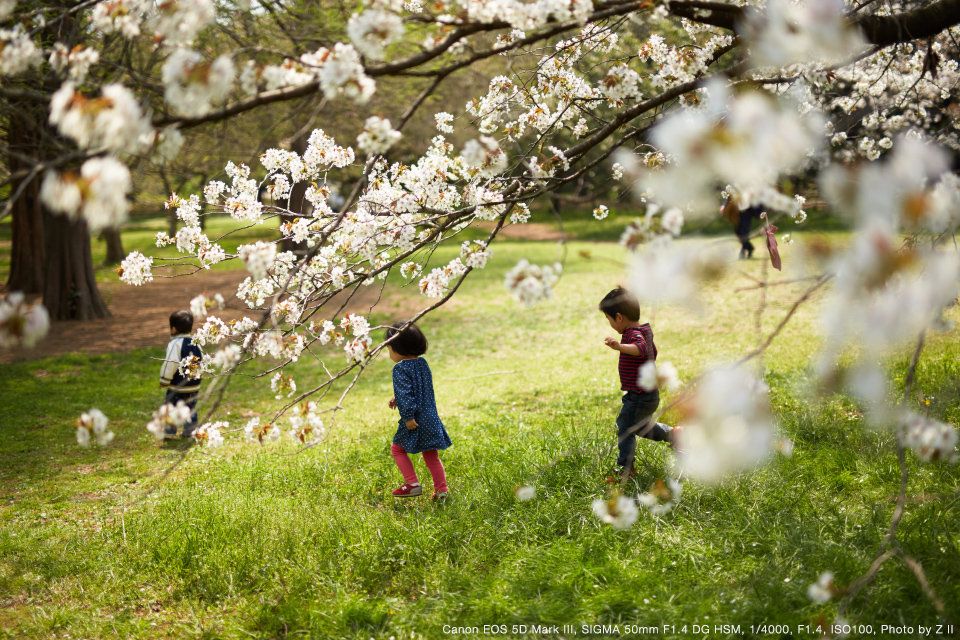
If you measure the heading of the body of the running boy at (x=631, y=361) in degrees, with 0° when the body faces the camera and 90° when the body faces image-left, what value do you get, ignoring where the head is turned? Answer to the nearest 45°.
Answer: approximately 90°

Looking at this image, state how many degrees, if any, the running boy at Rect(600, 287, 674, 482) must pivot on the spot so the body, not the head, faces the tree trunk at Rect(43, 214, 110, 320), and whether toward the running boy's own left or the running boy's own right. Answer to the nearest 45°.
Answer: approximately 45° to the running boy's own right

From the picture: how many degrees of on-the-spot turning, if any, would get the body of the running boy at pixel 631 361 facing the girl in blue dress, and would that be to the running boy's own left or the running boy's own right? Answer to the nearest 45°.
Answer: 0° — they already face them

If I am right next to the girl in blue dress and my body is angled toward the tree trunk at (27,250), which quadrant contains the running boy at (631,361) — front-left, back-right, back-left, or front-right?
back-right

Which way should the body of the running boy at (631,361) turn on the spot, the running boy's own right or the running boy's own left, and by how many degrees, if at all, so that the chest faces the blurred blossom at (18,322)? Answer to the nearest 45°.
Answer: approximately 45° to the running boy's own left
